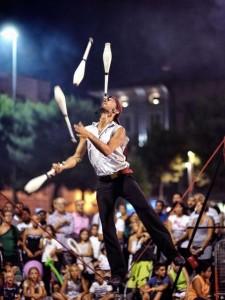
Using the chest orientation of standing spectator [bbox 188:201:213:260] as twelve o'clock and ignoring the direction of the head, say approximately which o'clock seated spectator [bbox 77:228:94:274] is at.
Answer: The seated spectator is roughly at 2 o'clock from the standing spectator.

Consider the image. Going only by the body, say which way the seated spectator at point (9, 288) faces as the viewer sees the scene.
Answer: toward the camera

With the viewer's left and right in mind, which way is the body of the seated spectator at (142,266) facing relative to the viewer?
facing the viewer and to the left of the viewer

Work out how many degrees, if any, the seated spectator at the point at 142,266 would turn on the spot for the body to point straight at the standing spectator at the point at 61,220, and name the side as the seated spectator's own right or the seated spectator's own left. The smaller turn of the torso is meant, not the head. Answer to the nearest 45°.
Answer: approximately 90° to the seated spectator's own right

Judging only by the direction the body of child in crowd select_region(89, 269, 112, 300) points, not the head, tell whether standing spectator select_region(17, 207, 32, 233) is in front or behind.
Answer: behind

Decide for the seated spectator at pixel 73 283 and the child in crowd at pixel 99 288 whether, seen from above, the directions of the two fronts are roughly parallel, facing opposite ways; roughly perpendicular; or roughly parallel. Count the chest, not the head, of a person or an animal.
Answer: roughly parallel

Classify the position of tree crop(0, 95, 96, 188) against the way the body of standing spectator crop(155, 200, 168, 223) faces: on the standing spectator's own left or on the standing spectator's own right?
on the standing spectator's own right

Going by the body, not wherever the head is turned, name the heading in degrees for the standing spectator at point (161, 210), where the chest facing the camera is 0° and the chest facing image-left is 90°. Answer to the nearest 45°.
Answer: approximately 45°
